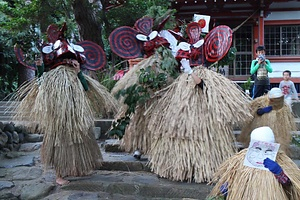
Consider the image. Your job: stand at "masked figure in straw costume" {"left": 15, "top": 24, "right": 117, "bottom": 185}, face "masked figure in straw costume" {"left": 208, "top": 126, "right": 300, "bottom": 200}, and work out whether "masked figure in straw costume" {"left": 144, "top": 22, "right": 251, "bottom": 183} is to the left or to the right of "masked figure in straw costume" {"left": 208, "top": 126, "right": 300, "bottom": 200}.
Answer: left

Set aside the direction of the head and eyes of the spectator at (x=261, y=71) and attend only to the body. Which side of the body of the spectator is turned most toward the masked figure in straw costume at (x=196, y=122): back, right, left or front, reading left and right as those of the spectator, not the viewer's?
front

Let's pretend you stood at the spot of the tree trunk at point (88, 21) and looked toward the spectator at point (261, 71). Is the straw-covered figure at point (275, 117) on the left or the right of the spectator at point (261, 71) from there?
right

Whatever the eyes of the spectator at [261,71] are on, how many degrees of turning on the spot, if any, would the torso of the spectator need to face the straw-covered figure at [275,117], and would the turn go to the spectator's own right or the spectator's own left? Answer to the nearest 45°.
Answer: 0° — they already face it

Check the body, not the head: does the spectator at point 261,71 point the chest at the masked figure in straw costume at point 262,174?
yes

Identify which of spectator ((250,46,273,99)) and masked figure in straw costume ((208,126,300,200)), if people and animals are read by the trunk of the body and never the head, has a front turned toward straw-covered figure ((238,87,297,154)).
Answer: the spectator

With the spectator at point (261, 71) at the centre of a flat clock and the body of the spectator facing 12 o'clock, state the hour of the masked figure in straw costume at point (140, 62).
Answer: The masked figure in straw costume is roughly at 1 o'clock from the spectator.

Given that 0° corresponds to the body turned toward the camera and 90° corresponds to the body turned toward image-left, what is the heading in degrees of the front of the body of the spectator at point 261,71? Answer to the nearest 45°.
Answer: approximately 0°

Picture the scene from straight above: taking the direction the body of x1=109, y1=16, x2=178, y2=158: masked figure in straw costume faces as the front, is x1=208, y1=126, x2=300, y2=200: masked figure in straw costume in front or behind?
in front

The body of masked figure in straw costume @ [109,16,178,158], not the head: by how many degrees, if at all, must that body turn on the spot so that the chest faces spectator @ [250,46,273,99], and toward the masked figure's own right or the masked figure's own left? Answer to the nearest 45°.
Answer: approximately 90° to the masked figure's own left
